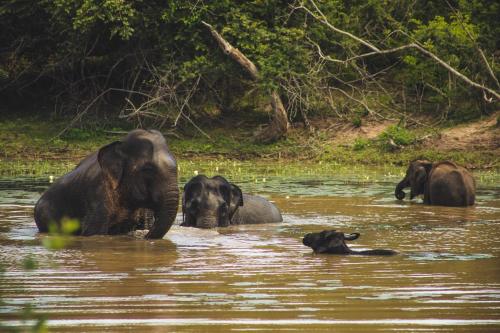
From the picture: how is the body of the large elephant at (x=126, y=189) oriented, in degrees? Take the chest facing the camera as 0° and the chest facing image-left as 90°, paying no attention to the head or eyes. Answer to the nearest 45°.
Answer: approximately 315°

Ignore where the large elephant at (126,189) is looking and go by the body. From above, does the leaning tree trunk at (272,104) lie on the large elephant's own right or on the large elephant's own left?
on the large elephant's own left

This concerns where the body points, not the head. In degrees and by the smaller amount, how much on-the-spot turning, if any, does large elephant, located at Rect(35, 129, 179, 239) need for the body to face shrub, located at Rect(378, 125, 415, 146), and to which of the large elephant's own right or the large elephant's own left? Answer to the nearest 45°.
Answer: approximately 90° to the large elephant's own left

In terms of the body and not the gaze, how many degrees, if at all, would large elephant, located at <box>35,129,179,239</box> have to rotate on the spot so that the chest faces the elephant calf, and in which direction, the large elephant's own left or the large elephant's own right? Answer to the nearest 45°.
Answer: approximately 90° to the large elephant's own left

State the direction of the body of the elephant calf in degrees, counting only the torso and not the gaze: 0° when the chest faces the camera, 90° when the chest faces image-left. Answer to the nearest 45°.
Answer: approximately 45°

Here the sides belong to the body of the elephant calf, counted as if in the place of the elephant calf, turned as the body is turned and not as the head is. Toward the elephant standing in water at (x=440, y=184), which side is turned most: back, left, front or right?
back
